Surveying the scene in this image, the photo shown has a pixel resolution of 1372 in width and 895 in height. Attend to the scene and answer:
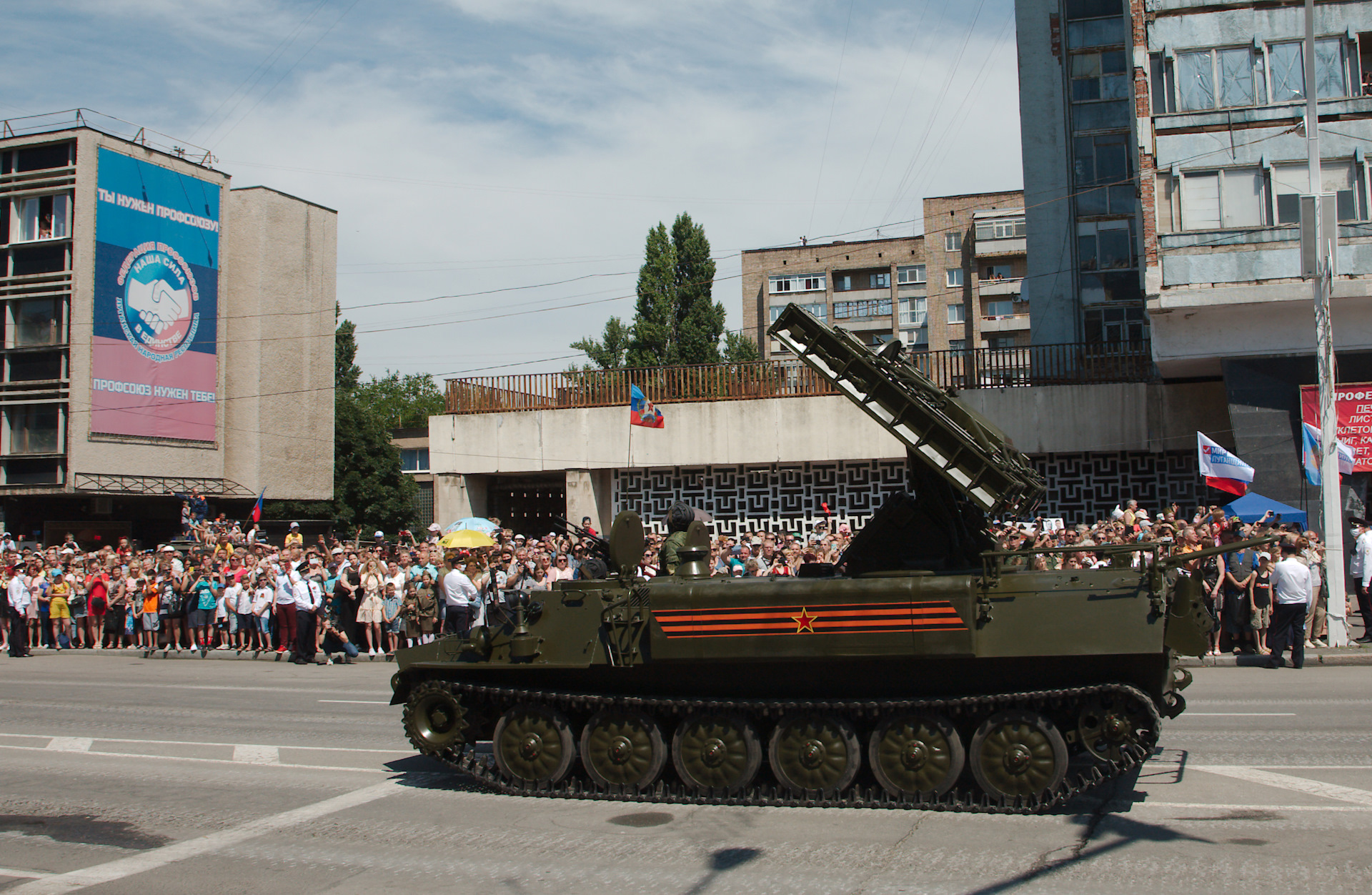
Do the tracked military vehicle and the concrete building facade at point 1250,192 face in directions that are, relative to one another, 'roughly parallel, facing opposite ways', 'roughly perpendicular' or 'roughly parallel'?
roughly perpendicular

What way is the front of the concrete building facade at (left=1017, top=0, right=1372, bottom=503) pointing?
toward the camera

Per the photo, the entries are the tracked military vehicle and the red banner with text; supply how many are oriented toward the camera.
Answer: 1

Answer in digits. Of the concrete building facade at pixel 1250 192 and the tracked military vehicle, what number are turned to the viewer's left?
1

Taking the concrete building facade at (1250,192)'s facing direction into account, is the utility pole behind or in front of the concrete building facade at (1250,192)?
in front

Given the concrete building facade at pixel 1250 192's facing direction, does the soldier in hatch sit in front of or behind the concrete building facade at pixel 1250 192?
in front

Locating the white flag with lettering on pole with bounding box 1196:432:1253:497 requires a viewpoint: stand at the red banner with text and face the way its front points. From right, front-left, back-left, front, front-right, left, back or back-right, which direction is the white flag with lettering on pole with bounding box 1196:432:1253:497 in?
front-right

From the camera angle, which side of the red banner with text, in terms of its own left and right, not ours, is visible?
front

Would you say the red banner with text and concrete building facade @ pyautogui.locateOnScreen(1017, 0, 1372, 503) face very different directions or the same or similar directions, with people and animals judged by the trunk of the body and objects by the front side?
same or similar directions

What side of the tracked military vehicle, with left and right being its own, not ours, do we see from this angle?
left

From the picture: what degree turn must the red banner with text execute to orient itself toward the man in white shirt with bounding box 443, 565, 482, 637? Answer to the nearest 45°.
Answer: approximately 45° to its right

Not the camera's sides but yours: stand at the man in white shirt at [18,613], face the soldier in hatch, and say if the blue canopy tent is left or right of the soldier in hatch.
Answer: left
